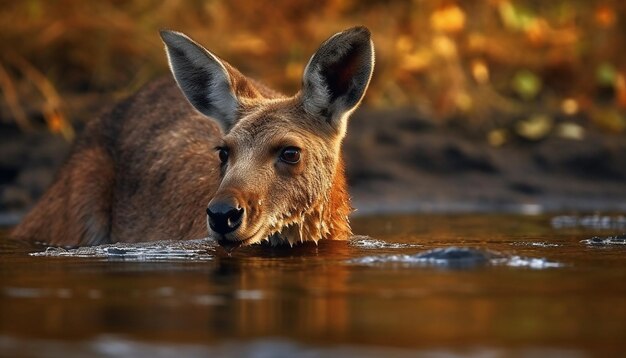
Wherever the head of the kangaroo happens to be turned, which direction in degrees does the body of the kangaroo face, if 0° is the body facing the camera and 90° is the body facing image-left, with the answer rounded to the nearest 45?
approximately 315°
